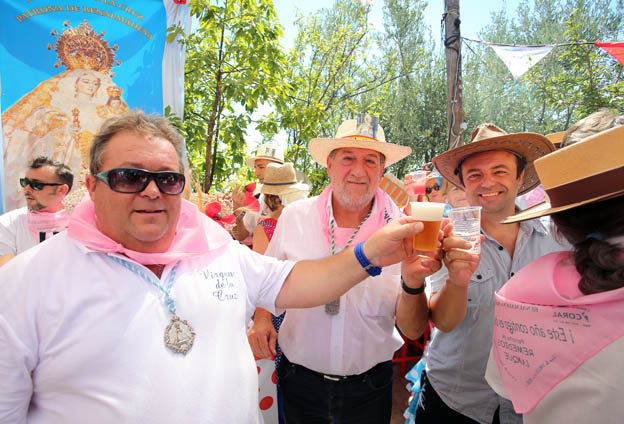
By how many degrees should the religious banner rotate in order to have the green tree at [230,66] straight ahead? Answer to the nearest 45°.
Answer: approximately 90° to its left

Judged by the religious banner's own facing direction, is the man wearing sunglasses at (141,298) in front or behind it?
in front

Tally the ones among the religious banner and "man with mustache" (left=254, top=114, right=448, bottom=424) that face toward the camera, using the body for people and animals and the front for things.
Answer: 2

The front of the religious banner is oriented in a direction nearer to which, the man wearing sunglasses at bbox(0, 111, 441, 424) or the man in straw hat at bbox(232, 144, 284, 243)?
the man wearing sunglasses

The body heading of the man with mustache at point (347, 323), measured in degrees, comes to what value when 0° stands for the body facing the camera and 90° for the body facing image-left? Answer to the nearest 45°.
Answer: approximately 0°

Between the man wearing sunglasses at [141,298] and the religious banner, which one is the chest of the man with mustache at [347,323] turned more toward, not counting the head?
the man wearing sunglasses

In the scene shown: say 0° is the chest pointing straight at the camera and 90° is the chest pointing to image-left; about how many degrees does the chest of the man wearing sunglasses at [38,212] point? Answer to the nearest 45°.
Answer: approximately 45°

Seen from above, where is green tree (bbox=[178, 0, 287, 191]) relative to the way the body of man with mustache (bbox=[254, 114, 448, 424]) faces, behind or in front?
behind

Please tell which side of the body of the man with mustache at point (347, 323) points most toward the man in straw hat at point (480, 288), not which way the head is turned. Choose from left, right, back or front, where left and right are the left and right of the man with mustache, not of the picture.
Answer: left
